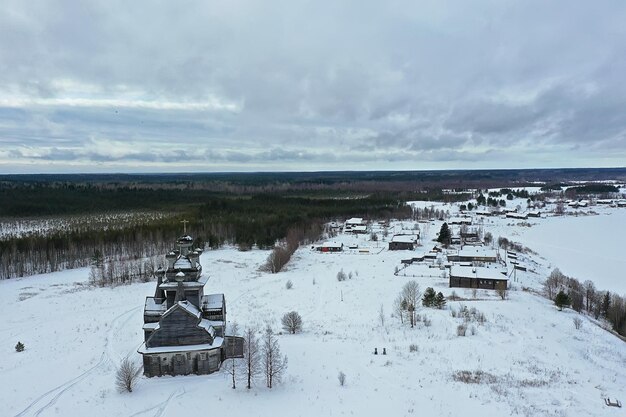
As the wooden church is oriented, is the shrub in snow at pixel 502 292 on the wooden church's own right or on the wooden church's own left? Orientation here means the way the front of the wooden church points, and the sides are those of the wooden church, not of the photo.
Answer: on the wooden church's own left

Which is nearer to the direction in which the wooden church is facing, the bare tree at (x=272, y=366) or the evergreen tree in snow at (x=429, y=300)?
the bare tree

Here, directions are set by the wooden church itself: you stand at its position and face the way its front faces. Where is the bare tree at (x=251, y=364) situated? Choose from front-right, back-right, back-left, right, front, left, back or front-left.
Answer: front-left

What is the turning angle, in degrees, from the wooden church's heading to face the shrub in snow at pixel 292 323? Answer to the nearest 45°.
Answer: approximately 135° to its left

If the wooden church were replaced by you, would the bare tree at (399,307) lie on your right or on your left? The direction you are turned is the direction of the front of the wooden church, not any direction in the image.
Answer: on your left

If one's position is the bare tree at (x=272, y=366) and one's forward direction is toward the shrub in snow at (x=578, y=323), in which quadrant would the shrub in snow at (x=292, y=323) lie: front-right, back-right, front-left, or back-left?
front-left

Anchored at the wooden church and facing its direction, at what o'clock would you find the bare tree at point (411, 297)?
The bare tree is roughly at 8 o'clock from the wooden church.

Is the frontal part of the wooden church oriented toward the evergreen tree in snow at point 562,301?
no

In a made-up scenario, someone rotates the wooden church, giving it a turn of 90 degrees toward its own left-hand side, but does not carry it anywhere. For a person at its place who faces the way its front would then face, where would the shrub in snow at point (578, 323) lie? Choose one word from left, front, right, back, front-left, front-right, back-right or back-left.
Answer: front

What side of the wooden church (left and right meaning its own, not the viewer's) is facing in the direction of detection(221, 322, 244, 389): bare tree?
left

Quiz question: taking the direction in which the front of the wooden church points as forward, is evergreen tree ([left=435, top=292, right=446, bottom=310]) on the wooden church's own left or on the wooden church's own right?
on the wooden church's own left

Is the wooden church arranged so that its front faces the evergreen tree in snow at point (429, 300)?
no

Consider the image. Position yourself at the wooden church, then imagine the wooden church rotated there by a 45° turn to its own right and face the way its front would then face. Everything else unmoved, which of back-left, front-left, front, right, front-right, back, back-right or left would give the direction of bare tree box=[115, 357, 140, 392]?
front

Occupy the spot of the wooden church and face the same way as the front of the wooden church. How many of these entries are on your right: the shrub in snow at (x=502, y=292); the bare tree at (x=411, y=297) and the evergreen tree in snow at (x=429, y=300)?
0

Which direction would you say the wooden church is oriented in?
toward the camera
